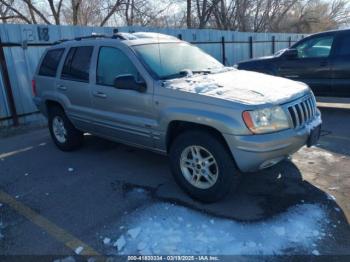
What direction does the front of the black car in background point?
to the viewer's left

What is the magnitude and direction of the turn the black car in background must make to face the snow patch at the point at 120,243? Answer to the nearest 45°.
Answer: approximately 90° to its left

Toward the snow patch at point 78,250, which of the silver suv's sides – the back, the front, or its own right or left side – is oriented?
right

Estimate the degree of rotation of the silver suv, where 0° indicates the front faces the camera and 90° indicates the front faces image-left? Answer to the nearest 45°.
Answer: approximately 315°

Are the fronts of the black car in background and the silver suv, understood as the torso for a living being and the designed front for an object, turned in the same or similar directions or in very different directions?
very different directions

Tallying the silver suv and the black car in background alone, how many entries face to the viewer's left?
1

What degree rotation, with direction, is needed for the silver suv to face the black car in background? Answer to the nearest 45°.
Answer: approximately 90° to its left

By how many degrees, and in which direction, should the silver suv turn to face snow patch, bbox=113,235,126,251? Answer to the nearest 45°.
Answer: approximately 90° to its right

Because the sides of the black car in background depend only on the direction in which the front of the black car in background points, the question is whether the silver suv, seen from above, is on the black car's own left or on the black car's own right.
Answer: on the black car's own left

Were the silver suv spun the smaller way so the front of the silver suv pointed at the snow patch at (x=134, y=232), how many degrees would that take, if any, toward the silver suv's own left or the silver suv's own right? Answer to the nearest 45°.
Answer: approximately 90° to the silver suv's own right
